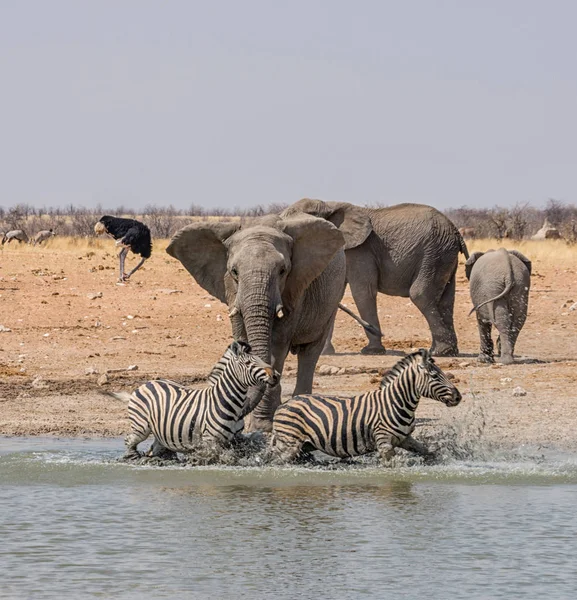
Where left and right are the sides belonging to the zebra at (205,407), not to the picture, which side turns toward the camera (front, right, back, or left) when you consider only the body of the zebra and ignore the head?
right

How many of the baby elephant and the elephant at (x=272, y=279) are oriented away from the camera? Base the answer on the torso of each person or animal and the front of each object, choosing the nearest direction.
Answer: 1

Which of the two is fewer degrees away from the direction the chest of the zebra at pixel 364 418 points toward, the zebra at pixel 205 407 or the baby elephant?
the baby elephant

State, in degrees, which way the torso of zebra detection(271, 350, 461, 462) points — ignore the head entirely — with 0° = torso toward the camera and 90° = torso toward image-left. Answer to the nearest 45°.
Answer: approximately 270°

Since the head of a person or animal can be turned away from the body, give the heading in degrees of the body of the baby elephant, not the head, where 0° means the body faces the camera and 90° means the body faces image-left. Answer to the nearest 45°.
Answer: approximately 180°

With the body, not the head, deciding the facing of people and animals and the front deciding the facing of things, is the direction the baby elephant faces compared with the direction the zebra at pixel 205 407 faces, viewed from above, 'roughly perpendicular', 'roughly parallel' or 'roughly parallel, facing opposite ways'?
roughly perpendicular

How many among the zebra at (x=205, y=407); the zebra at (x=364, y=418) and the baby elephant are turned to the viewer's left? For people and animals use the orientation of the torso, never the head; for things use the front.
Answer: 0

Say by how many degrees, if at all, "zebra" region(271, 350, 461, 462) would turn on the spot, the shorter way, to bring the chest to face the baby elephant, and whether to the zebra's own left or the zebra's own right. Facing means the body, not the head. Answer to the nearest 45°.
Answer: approximately 90° to the zebra's own left

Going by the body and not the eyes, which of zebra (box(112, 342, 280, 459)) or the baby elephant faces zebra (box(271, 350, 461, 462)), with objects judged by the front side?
zebra (box(112, 342, 280, 459))

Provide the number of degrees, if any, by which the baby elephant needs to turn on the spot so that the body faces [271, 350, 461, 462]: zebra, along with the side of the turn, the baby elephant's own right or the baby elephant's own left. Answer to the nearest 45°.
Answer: approximately 180°

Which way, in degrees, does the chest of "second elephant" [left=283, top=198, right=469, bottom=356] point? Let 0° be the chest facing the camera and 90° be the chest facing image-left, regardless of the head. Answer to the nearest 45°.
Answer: approximately 90°

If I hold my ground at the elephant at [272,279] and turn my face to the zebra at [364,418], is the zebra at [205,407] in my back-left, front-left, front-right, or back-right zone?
front-right

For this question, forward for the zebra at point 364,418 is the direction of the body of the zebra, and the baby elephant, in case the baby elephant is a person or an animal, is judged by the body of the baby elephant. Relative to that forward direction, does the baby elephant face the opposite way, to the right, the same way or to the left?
to the left

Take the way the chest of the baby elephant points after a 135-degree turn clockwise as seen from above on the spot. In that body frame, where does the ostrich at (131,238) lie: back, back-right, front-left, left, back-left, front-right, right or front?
back

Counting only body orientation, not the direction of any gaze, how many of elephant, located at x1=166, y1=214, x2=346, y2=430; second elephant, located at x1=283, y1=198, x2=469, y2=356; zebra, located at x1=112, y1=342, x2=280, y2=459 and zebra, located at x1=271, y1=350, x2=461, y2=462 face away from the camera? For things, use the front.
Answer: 0

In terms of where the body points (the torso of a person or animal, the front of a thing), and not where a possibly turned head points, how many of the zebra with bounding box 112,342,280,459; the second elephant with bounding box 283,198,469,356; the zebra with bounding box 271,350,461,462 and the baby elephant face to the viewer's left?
1
